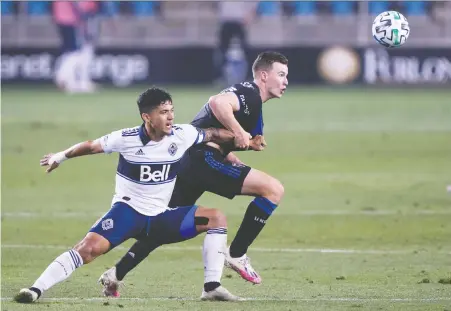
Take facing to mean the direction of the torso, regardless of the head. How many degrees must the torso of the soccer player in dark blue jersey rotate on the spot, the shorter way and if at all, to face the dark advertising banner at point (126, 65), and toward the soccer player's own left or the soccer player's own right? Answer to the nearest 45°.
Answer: approximately 90° to the soccer player's own left

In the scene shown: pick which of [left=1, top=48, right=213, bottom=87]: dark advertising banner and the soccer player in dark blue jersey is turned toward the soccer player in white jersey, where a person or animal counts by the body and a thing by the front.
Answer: the dark advertising banner

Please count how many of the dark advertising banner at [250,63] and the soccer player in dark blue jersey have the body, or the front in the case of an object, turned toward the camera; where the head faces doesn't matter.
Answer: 1

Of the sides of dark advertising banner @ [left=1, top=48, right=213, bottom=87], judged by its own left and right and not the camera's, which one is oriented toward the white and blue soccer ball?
front

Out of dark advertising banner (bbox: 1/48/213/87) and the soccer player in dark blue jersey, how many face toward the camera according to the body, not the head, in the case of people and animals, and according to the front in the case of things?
1

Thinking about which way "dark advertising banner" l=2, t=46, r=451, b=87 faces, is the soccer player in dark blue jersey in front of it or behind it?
in front

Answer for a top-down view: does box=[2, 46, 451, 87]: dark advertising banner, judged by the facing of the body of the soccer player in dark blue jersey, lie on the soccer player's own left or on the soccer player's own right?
on the soccer player's own left

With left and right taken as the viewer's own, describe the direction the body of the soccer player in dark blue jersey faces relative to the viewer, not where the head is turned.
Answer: facing to the right of the viewer

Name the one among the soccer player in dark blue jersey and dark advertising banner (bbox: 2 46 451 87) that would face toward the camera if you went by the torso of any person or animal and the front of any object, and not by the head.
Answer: the dark advertising banner

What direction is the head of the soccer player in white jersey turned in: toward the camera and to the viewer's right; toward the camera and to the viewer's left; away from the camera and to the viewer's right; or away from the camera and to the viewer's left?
toward the camera and to the viewer's right

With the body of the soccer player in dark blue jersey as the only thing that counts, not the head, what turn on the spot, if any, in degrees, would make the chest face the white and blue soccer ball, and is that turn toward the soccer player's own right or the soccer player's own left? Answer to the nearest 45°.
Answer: approximately 45° to the soccer player's own left

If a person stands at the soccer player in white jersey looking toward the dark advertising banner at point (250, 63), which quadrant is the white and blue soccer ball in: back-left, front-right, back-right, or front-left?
front-right

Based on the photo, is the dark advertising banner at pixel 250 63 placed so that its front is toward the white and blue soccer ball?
yes

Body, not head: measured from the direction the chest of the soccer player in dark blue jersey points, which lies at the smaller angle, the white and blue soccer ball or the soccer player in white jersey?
the white and blue soccer ball

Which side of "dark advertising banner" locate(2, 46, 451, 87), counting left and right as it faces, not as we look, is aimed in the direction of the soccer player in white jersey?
front

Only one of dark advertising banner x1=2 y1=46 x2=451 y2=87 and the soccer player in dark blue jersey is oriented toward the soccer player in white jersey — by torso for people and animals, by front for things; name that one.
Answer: the dark advertising banner

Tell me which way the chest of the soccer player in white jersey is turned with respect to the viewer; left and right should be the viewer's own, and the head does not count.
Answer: facing the viewer and to the right of the viewer

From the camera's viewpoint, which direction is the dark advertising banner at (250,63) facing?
toward the camera
